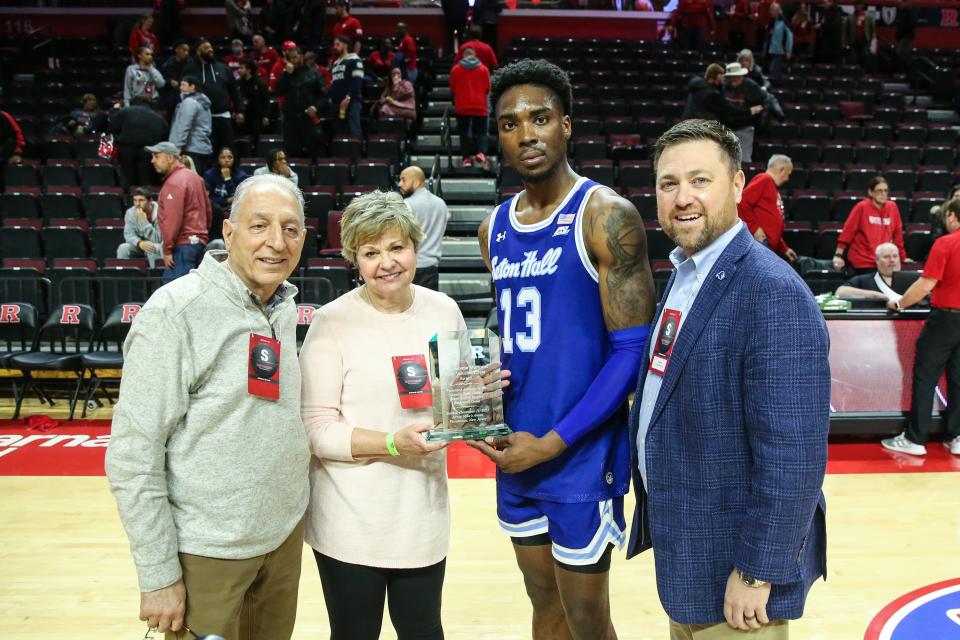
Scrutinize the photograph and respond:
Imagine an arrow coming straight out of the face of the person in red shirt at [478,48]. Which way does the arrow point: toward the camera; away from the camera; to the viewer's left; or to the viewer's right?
away from the camera

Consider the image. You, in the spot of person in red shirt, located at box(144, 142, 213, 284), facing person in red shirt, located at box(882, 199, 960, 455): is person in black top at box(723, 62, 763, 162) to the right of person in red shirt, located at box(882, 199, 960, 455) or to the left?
left

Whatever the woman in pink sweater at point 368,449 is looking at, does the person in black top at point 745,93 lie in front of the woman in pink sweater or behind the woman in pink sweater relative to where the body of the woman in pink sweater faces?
behind

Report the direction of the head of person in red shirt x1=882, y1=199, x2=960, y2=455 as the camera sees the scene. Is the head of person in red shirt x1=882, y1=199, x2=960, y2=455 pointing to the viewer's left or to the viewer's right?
to the viewer's left

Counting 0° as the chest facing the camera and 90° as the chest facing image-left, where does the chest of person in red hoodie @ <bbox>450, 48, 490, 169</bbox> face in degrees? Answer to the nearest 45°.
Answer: approximately 180°

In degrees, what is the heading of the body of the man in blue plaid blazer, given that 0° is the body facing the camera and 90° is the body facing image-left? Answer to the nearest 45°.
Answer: approximately 45°

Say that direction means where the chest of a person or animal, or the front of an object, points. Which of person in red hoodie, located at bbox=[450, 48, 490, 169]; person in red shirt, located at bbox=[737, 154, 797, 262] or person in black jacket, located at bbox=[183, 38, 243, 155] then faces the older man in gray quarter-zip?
the person in black jacket

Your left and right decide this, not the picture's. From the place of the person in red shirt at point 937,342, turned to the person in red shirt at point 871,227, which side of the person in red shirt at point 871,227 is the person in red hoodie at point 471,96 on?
left
